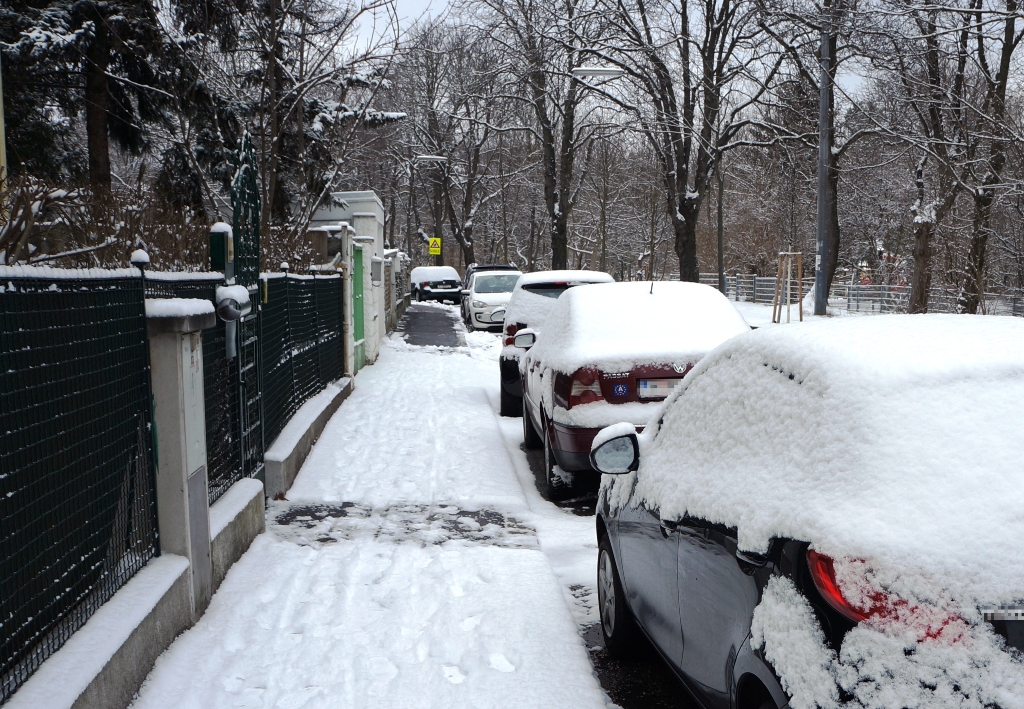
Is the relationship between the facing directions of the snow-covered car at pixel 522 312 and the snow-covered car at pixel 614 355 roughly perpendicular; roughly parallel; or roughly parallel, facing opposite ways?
roughly parallel

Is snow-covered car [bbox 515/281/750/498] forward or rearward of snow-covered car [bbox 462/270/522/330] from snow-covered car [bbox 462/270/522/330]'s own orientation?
forward

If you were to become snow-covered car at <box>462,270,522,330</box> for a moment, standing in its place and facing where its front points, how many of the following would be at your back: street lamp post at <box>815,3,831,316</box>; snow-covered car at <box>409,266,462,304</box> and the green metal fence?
1

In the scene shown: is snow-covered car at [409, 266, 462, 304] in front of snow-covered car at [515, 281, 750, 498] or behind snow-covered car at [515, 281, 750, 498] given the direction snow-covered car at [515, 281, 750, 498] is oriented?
in front

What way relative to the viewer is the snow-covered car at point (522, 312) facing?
away from the camera

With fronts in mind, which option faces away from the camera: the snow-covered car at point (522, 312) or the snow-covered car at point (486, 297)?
the snow-covered car at point (522, 312)

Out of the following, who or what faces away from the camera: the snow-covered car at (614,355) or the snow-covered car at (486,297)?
the snow-covered car at (614,355)

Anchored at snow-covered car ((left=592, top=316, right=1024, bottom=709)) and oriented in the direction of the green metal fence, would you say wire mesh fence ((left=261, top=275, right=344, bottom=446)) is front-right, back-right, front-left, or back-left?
front-right

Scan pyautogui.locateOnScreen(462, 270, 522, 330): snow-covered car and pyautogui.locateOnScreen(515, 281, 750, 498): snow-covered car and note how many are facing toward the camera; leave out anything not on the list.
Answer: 1

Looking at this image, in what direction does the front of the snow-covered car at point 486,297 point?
toward the camera

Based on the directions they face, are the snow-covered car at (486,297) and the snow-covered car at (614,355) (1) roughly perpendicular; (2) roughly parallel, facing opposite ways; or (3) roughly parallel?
roughly parallel, facing opposite ways

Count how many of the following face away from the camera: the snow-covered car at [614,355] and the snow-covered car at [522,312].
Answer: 2

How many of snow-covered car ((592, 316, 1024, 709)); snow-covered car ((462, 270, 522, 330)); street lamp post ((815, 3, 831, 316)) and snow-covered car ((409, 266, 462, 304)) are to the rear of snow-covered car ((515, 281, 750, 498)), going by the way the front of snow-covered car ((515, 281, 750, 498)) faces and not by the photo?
1

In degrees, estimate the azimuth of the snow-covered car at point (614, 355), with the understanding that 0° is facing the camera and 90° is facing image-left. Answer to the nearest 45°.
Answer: approximately 180°

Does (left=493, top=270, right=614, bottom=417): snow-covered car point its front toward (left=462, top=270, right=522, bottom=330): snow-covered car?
yes

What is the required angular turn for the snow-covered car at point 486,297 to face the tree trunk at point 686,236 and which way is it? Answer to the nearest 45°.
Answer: approximately 90° to its left

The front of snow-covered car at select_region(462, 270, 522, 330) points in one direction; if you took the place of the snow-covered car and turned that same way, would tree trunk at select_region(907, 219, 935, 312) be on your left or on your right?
on your left
